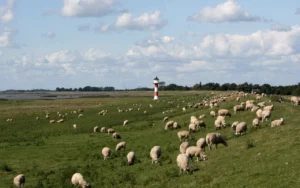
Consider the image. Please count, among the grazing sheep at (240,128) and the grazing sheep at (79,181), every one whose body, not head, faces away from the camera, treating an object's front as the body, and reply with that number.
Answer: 0

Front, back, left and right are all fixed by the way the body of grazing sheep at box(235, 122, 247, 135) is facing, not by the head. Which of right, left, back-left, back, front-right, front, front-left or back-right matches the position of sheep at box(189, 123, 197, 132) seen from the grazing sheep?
right

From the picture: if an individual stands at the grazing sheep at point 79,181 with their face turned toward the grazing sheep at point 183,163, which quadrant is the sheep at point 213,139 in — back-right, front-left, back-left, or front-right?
front-left

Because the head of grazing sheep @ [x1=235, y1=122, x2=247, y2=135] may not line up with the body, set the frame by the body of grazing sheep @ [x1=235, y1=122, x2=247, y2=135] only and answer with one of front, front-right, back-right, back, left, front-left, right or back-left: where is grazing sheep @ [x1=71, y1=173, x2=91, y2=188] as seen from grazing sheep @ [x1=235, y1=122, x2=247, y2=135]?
front
